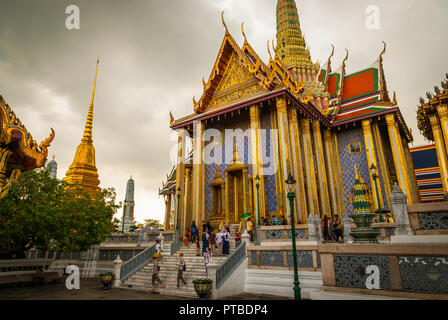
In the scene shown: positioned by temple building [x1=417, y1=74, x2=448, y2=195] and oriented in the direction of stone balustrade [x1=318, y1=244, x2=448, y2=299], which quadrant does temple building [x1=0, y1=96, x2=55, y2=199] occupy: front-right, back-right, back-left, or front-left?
front-right

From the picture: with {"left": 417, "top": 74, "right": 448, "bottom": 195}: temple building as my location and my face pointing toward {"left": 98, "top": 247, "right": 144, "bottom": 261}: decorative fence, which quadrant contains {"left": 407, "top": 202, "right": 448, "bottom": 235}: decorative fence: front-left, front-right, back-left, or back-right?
front-left

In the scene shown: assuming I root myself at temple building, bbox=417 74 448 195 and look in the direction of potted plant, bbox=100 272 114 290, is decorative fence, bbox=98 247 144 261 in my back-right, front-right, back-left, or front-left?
front-right

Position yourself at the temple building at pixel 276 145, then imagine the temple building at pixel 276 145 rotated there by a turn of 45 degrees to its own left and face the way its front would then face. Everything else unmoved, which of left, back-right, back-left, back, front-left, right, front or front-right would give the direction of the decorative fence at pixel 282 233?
front

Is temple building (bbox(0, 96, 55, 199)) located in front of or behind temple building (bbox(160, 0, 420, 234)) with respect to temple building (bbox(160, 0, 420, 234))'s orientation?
in front

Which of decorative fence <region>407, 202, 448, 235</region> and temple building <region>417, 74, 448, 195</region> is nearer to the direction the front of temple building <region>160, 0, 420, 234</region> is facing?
the decorative fence

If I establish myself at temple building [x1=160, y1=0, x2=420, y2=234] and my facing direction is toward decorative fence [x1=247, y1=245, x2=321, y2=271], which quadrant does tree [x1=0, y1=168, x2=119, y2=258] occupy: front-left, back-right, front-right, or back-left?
front-right

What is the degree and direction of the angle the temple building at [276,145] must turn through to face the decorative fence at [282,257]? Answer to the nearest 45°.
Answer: approximately 45° to its left

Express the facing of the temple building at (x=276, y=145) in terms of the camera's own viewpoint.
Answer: facing the viewer and to the left of the viewer

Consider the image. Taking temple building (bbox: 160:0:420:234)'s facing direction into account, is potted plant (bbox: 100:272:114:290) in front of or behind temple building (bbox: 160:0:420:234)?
in front

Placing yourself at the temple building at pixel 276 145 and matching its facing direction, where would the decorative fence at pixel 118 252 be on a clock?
The decorative fence is roughly at 1 o'clock from the temple building.

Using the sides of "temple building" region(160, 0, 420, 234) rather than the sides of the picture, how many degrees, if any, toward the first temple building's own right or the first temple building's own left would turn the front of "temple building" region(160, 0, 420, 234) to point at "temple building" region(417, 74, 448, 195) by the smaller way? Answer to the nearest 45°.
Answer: approximately 135° to the first temple building's own left

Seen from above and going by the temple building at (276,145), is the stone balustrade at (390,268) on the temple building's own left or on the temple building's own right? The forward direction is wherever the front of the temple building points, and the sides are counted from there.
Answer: on the temple building's own left

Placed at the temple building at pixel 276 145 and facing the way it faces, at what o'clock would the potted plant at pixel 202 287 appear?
The potted plant is roughly at 11 o'clock from the temple building.

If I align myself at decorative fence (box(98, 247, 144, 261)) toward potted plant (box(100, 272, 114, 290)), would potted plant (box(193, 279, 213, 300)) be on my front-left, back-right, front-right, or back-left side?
front-left
